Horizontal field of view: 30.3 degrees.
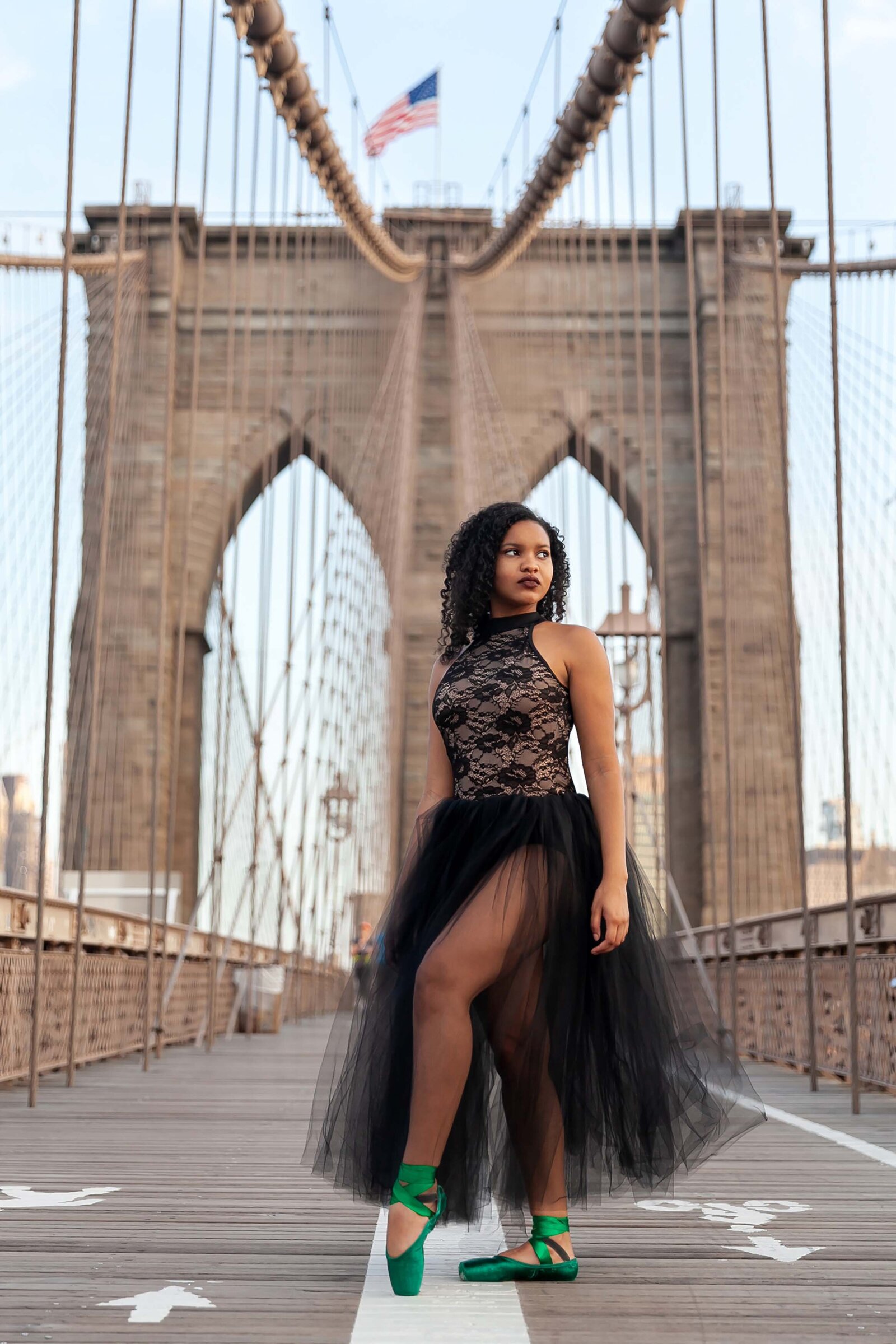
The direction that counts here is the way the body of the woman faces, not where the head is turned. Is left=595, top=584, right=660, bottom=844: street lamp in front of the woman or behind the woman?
behind

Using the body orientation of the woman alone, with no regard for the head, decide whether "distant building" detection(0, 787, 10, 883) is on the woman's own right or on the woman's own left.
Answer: on the woman's own right

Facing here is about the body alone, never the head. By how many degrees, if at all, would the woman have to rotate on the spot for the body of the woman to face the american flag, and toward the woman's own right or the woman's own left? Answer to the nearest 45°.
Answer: approximately 135° to the woman's own right

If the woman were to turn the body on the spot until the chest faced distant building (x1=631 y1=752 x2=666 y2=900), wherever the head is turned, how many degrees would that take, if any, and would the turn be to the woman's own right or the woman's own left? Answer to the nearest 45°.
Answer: approximately 135° to the woman's own right

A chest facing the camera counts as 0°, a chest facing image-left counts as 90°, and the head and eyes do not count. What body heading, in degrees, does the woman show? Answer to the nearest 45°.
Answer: approximately 45°

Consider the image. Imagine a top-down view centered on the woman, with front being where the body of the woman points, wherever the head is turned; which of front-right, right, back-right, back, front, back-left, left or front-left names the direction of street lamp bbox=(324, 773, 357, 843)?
back-right
